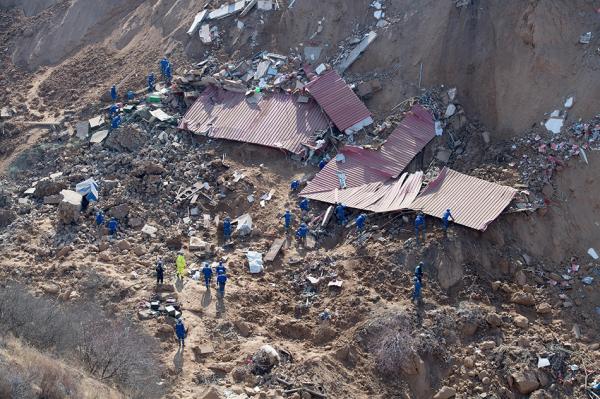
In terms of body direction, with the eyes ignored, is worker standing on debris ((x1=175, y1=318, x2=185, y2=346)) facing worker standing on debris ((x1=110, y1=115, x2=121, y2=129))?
yes

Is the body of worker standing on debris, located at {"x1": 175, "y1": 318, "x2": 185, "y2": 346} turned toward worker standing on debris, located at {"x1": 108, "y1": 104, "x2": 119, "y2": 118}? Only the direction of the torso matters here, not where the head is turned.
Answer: yes

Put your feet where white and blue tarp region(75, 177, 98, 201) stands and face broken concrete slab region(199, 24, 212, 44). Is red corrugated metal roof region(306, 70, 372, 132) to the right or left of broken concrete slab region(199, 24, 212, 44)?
right

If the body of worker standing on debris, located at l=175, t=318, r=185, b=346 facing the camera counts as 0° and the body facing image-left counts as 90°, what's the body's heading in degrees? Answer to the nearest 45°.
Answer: approximately 180°

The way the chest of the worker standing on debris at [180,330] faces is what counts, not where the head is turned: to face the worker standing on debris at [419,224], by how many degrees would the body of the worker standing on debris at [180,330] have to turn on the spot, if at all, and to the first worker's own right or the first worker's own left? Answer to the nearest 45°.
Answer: approximately 90° to the first worker's own right

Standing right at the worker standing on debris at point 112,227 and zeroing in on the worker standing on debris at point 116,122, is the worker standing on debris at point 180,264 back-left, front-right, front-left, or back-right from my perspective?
back-right

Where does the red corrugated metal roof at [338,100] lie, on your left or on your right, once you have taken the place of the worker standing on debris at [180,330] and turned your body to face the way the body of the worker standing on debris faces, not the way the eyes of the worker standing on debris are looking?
on your right

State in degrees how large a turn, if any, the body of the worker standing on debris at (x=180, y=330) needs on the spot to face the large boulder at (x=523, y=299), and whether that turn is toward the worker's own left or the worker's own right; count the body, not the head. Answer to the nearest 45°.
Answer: approximately 90° to the worker's own right

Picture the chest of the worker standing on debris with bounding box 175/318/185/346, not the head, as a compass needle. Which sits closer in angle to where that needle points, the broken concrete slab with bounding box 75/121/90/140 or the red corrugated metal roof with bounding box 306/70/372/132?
the broken concrete slab

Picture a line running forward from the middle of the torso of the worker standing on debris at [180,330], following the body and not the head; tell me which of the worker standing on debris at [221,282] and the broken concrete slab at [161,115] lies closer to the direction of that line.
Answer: the broken concrete slab
